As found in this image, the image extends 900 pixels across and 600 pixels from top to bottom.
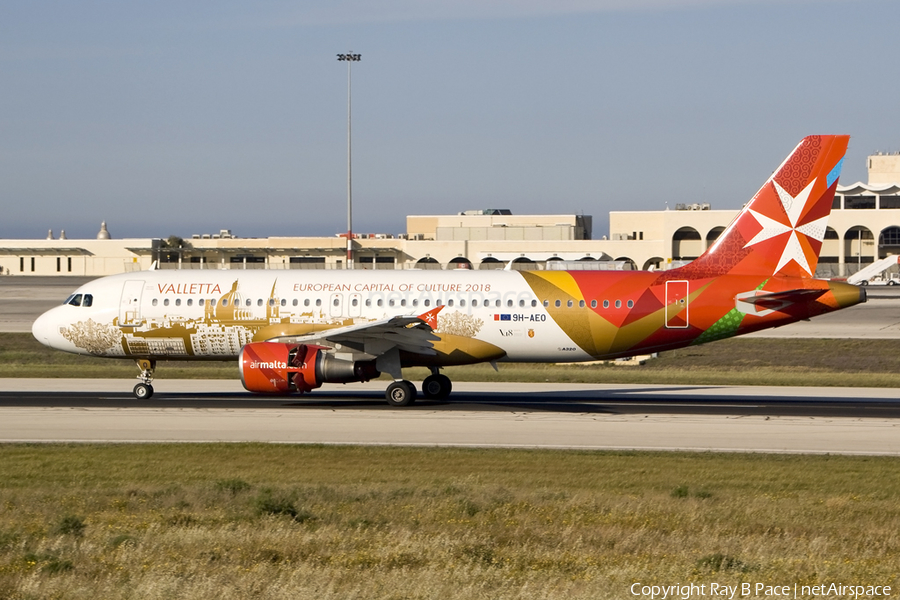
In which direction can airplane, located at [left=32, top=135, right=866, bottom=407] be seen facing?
to the viewer's left
